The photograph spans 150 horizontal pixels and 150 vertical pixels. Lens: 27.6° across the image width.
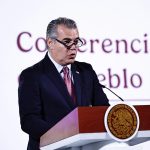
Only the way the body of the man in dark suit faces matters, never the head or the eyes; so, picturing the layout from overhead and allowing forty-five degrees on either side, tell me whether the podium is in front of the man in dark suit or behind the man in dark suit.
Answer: in front

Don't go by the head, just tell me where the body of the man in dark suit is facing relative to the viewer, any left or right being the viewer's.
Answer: facing the viewer and to the right of the viewer
